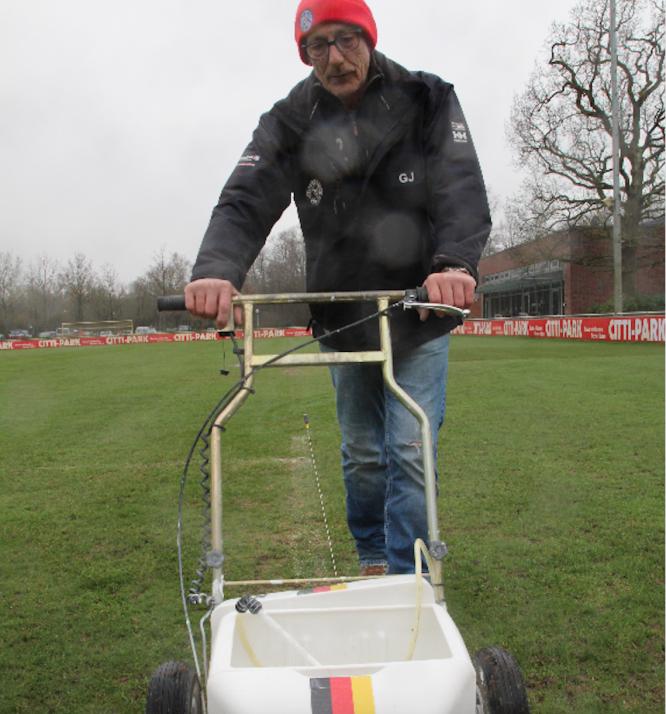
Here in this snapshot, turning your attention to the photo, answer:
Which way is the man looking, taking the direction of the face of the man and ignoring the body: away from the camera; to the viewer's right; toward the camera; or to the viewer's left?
toward the camera

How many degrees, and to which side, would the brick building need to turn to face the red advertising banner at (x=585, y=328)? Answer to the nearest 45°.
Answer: approximately 45° to its left

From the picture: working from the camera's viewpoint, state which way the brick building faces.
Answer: facing the viewer and to the left of the viewer

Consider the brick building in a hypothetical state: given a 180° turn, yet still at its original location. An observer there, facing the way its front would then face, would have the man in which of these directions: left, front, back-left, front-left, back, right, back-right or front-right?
back-right
